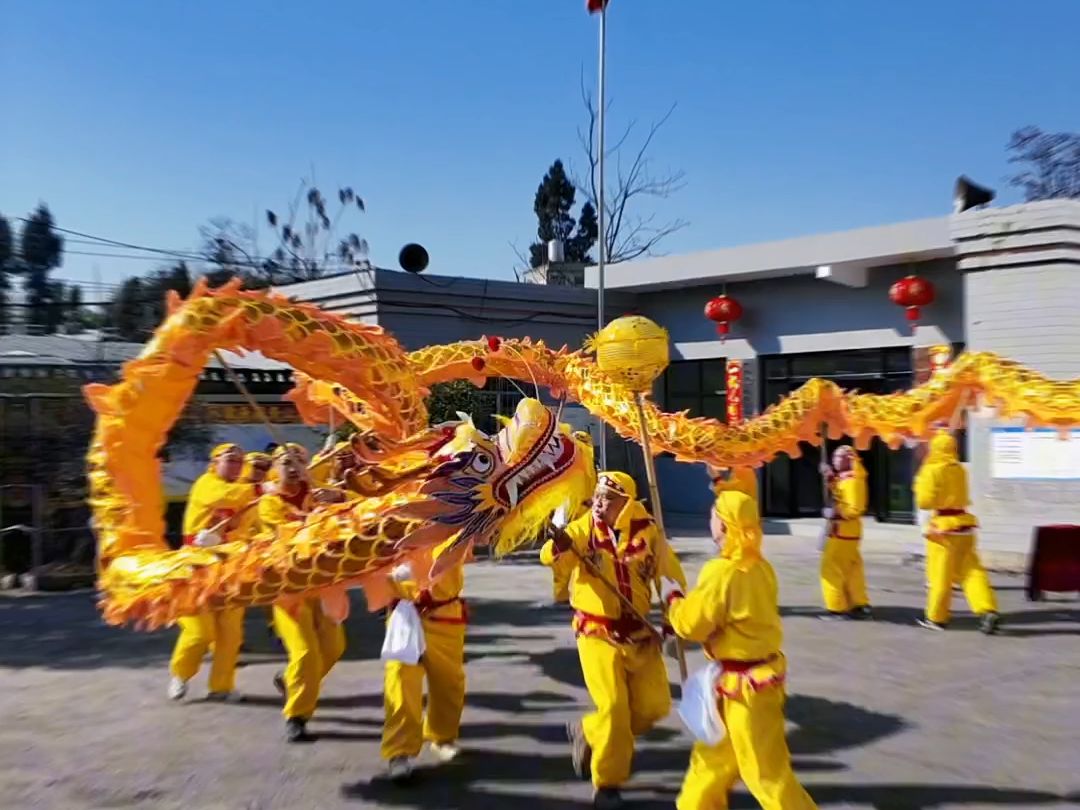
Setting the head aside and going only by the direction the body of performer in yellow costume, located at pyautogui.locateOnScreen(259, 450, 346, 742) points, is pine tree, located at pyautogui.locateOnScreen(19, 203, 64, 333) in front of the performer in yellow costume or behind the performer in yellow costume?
behind

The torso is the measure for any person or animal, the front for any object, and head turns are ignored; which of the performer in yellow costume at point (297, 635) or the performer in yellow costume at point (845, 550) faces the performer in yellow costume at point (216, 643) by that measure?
the performer in yellow costume at point (845, 550)

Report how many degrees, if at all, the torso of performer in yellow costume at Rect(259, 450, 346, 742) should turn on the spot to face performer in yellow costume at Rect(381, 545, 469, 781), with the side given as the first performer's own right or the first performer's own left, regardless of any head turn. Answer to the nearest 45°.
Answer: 0° — they already face them

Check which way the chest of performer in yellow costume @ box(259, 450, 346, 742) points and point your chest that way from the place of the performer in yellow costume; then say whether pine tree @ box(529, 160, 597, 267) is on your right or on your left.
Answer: on your left

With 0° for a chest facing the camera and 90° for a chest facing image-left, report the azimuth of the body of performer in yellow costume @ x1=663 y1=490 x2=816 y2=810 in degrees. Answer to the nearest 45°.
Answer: approximately 135°
